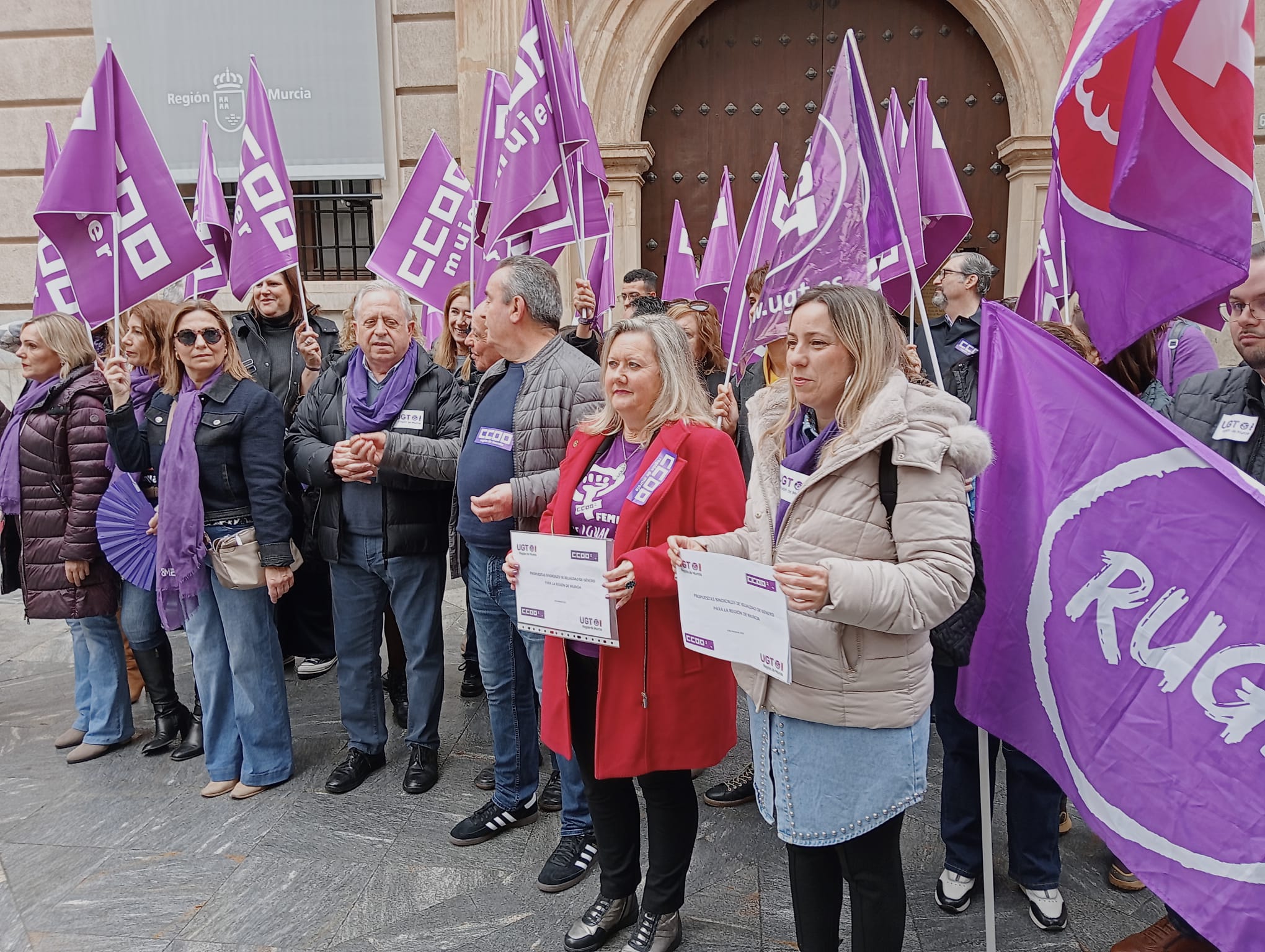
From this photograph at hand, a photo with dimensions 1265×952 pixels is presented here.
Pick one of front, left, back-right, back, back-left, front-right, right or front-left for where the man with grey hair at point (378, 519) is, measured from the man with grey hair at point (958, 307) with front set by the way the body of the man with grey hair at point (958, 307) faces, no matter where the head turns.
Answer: front

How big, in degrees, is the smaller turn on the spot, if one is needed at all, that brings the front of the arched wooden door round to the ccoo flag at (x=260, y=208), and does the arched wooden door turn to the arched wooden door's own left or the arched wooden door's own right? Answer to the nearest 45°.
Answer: approximately 45° to the arched wooden door's own right

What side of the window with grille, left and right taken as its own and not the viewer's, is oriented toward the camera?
front

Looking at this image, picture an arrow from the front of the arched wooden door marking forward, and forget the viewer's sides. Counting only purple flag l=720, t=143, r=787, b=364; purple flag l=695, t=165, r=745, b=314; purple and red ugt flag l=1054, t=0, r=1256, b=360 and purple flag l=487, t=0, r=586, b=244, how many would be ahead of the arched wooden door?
4

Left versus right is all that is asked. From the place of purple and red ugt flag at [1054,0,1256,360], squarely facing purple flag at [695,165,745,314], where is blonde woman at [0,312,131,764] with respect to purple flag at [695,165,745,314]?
left

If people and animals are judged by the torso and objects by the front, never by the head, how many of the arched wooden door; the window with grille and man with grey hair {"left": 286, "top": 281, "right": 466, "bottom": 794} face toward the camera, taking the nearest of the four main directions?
3

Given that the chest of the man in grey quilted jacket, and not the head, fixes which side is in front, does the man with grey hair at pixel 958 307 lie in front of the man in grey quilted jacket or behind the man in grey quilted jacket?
behind

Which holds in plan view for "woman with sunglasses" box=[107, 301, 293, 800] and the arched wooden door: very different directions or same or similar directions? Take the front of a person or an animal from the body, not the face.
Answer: same or similar directions

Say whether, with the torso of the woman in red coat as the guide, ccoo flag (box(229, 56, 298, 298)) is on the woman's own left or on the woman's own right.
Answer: on the woman's own right

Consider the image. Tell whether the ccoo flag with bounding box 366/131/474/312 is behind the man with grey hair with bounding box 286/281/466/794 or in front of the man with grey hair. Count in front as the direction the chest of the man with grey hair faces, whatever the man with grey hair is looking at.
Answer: behind

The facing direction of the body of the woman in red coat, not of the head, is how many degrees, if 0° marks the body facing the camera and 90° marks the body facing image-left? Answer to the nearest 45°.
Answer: approximately 45°

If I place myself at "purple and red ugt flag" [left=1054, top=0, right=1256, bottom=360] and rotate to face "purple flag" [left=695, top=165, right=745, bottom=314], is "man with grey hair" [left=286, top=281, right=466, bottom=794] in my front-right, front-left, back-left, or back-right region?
front-left

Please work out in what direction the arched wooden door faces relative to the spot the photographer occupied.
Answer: facing the viewer
